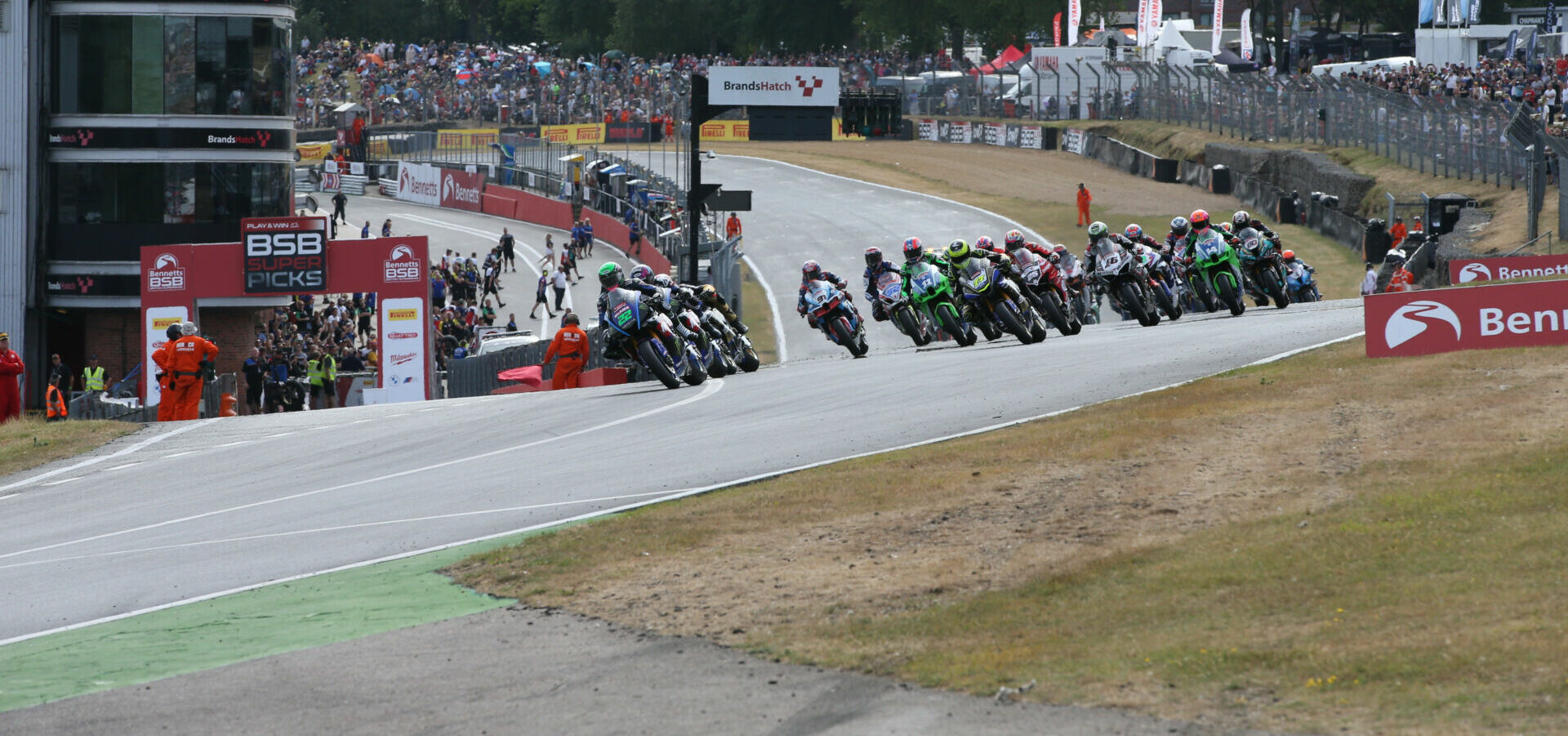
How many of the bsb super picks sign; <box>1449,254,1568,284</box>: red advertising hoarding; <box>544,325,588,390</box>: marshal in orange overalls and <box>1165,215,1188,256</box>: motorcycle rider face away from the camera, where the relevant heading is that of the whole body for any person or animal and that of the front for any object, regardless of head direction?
1

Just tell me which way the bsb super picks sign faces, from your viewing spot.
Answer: facing the viewer

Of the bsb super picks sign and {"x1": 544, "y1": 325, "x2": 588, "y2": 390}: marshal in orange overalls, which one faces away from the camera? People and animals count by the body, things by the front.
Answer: the marshal in orange overalls

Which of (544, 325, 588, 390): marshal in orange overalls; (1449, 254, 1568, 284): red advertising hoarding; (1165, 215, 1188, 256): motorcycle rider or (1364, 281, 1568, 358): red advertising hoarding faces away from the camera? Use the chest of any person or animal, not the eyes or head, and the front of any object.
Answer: the marshal in orange overalls

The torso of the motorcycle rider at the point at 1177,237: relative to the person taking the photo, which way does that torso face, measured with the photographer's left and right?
facing the viewer and to the left of the viewer

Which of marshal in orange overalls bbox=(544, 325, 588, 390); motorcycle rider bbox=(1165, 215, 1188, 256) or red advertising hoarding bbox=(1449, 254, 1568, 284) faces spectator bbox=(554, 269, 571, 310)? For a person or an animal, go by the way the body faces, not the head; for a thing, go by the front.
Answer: the marshal in orange overalls

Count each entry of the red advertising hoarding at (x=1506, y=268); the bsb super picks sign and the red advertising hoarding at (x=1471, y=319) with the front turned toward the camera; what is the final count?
3

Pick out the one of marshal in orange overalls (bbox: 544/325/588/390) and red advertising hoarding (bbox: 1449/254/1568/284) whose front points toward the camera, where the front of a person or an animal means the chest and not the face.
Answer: the red advertising hoarding

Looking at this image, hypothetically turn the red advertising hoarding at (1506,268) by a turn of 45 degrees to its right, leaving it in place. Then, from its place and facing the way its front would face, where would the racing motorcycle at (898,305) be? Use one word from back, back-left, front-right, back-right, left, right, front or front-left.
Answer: front

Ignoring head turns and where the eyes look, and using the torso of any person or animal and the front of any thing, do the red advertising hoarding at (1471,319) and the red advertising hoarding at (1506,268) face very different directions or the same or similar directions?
same or similar directions

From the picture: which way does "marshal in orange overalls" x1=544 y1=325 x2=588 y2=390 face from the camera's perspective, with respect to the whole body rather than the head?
away from the camera

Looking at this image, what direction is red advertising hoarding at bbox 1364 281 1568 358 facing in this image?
toward the camera
